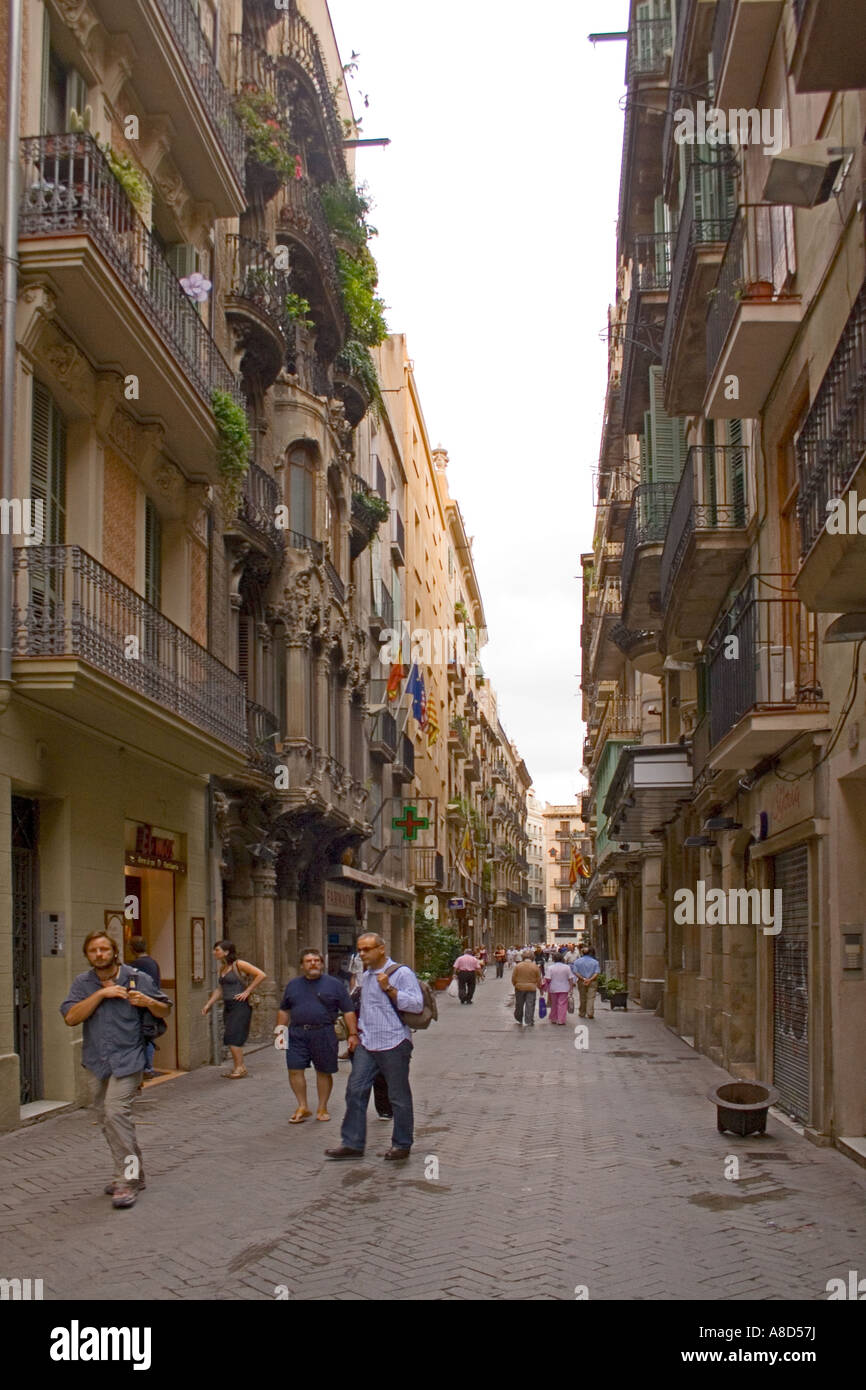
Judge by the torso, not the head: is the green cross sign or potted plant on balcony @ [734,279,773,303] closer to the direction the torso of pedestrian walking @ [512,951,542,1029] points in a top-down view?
the green cross sign

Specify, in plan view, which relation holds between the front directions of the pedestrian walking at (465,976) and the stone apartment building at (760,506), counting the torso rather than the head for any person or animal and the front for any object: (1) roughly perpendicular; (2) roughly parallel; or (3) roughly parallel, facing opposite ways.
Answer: roughly perpendicular

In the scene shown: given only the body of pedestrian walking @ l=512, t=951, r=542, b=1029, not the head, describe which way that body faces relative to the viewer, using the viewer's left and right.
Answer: facing away from the viewer
